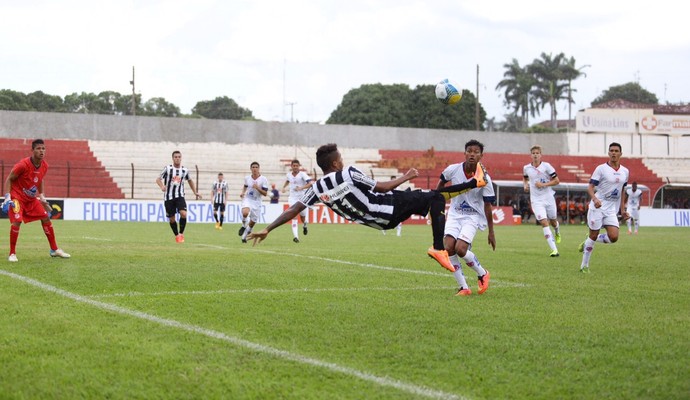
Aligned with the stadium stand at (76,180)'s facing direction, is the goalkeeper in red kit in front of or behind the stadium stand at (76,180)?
in front

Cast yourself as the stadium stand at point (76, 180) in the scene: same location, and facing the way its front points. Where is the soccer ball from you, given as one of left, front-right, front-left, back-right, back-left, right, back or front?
front

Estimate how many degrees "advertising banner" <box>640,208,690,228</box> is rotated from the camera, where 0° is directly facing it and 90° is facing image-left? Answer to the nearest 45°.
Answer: approximately 0°

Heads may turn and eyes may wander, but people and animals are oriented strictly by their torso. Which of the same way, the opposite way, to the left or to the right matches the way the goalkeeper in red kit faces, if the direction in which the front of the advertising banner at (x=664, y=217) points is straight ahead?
to the left

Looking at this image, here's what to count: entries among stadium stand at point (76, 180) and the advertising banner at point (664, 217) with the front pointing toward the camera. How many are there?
2

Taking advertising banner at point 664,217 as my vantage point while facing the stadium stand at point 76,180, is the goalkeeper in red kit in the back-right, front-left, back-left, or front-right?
front-left

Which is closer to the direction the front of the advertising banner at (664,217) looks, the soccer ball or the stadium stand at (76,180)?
the soccer ball

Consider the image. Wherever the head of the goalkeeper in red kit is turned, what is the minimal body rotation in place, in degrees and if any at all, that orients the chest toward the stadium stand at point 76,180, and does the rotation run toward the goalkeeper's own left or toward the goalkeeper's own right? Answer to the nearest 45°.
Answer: approximately 135° to the goalkeeper's own left

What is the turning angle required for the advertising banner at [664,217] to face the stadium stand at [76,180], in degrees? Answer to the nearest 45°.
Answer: approximately 90° to its right

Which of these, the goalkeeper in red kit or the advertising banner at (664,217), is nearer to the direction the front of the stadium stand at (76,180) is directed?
the goalkeeper in red kit

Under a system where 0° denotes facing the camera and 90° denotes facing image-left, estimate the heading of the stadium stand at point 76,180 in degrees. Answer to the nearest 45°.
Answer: approximately 0°

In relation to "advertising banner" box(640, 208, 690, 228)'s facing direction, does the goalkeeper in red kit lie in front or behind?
in front

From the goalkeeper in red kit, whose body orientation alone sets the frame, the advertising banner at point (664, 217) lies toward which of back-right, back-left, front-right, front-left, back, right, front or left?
left

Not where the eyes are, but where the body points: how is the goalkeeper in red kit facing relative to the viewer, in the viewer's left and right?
facing the viewer and to the right of the viewer
